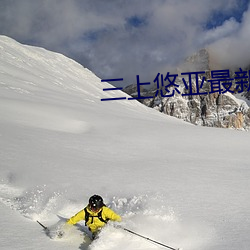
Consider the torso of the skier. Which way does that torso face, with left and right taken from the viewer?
facing the viewer
